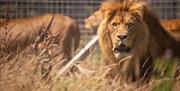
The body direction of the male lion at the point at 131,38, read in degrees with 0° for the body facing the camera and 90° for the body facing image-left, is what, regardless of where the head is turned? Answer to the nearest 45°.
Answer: approximately 45°
